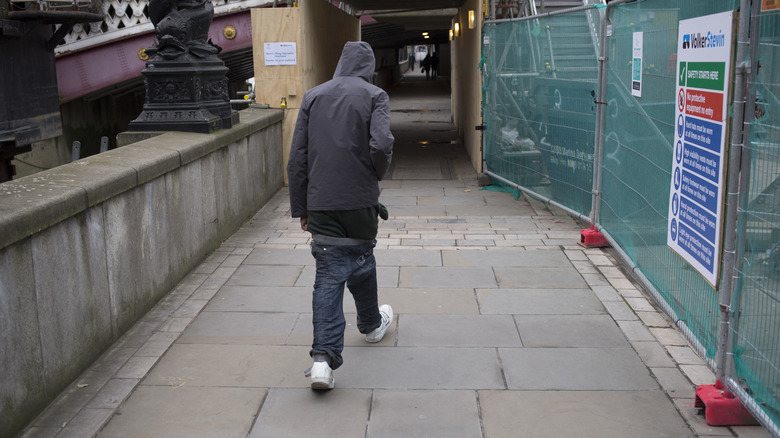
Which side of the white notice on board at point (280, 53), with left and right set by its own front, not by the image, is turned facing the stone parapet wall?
front

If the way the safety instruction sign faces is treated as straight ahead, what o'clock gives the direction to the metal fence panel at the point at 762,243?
The metal fence panel is roughly at 10 o'clock from the safety instruction sign.

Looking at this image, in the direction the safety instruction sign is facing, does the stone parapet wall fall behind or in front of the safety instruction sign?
in front

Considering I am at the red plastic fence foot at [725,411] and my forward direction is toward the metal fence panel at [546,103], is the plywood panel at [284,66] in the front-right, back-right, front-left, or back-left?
front-left

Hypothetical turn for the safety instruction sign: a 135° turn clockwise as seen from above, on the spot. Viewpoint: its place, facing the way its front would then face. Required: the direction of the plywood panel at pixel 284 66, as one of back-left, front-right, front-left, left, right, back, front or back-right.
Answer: front-left

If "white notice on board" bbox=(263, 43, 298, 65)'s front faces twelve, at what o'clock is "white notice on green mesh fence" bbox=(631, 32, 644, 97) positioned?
"white notice on green mesh fence" bbox=(631, 32, 644, 97) is roughly at 11 o'clock from "white notice on board" bbox=(263, 43, 298, 65).

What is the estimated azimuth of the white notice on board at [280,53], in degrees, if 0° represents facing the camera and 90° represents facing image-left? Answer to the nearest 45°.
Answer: approximately 0°

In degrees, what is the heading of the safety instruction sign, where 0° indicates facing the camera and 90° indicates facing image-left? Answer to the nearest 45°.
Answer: approximately 45°

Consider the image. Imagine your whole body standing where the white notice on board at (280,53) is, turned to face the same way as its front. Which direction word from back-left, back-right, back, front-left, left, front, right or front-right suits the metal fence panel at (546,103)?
front-left

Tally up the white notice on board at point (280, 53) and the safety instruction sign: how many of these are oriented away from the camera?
0

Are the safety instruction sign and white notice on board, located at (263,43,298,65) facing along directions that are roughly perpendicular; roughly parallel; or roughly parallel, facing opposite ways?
roughly perpendicular

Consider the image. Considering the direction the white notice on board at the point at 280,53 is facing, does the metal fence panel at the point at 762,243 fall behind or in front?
in front

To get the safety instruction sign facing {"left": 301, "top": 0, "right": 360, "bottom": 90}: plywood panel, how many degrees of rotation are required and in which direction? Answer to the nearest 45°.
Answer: approximately 90° to its right

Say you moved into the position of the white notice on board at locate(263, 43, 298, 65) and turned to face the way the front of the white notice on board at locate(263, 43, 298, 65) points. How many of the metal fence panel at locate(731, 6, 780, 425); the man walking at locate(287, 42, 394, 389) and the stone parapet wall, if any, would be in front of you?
3
